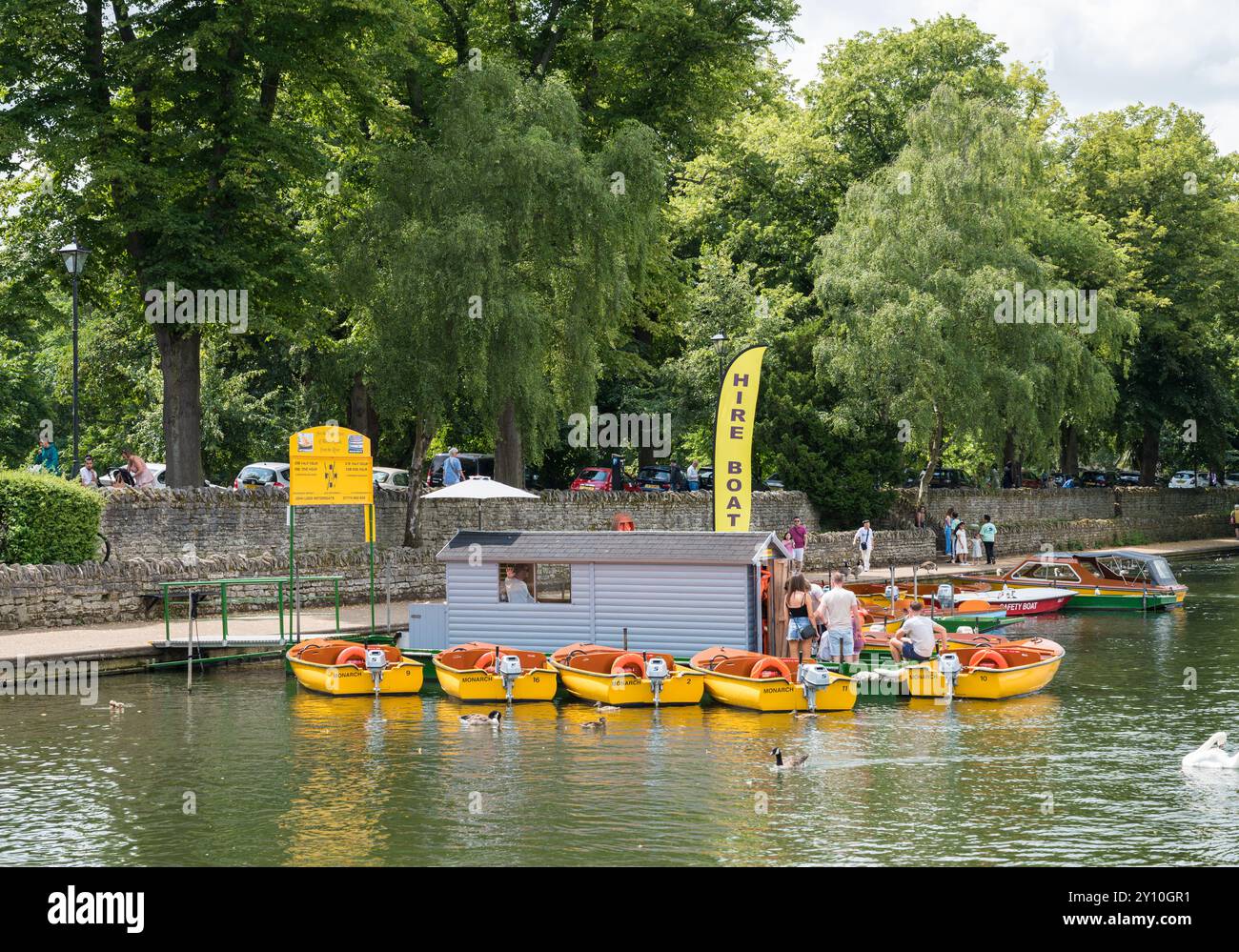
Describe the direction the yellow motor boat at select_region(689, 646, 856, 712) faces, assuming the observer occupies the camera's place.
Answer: facing away from the viewer and to the left of the viewer

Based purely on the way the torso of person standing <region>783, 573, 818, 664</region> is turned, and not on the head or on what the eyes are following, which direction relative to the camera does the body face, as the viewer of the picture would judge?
away from the camera

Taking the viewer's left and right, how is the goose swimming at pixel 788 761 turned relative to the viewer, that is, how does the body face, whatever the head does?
facing to the left of the viewer

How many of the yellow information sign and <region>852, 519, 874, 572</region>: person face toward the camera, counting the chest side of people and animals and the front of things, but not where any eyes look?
2

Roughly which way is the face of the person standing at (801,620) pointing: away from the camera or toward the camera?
away from the camera

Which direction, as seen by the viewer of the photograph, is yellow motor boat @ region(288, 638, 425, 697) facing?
facing away from the viewer and to the left of the viewer

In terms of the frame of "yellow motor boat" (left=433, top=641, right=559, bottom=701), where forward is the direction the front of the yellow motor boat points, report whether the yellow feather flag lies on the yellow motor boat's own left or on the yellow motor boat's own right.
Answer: on the yellow motor boat's own right

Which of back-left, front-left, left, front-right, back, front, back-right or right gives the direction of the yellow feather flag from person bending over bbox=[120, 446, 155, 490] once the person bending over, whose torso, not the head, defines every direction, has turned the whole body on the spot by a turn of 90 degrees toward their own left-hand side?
front-left

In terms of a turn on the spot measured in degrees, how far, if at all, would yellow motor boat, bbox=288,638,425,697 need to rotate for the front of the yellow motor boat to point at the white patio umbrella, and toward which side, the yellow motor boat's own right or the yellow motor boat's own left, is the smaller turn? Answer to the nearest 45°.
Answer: approximately 45° to the yellow motor boat's own right

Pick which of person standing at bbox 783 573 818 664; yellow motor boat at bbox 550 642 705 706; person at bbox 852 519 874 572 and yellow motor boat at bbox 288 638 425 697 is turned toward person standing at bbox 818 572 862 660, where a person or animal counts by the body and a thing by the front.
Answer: person at bbox 852 519 874 572

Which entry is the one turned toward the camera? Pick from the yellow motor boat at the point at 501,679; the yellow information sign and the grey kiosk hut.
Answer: the yellow information sign

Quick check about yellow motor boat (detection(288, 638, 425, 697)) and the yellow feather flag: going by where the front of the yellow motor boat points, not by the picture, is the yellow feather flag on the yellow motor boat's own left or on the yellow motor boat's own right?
on the yellow motor boat's own right

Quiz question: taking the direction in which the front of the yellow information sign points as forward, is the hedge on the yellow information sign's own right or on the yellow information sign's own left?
on the yellow information sign's own right

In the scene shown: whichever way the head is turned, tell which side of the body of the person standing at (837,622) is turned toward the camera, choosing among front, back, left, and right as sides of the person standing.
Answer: back
